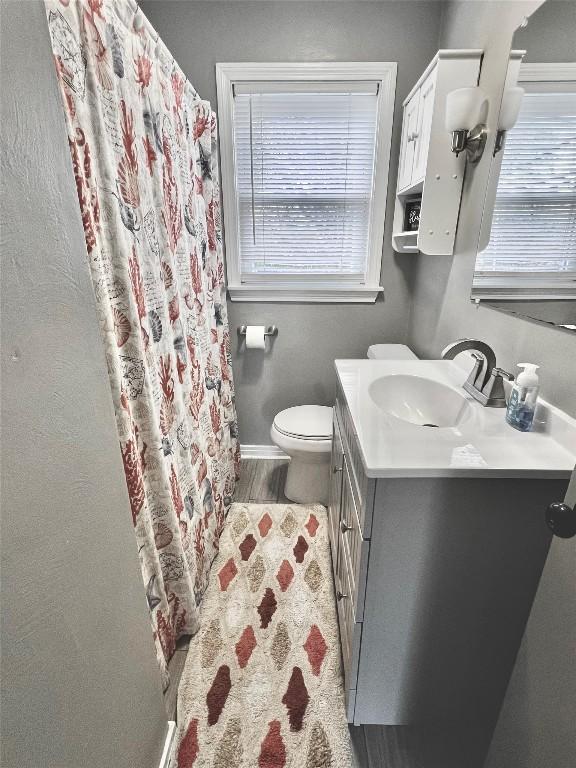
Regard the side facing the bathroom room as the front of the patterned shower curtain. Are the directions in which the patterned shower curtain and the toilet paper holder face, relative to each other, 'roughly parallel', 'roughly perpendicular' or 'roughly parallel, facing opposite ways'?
roughly perpendicular

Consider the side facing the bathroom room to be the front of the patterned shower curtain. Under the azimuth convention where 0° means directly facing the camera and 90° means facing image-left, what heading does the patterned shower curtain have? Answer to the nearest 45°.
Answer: approximately 270°

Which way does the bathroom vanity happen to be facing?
to the viewer's left

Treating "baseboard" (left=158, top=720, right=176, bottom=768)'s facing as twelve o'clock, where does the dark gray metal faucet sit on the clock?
The dark gray metal faucet is roughly at 12 o'clock from the baseboard.

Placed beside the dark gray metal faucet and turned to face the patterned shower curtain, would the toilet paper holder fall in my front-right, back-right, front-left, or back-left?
front-right

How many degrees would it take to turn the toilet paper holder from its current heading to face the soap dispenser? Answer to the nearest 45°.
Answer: approximately 45° to its left

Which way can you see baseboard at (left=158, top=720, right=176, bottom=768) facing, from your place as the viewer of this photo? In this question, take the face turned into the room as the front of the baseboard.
facing to the right of the viewer

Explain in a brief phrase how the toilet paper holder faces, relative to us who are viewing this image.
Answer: facing the viewer

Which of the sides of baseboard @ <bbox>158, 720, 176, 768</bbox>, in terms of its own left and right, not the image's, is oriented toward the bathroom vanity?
front
